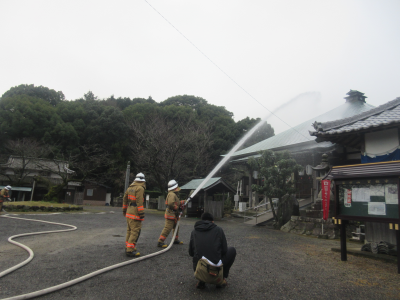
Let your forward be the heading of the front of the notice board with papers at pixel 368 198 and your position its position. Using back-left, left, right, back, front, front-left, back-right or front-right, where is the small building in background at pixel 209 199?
back-right

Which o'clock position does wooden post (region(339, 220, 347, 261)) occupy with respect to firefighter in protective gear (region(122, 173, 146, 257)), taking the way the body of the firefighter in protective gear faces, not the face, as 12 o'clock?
The wooden post is roughly at 2 o'clock from the firefighter in protective gear.

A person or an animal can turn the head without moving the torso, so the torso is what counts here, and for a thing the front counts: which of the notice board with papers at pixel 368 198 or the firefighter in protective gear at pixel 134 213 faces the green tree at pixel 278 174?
the firefighter in protective gear

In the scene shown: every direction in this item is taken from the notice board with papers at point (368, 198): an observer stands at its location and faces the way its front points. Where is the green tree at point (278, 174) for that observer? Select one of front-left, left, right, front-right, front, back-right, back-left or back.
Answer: back-right

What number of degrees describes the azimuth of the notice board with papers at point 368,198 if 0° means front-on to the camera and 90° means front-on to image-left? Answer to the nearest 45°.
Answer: approximately 0°

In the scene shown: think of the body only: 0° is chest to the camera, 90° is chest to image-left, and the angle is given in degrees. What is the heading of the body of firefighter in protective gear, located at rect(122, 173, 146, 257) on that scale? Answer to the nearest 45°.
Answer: approximately 225°

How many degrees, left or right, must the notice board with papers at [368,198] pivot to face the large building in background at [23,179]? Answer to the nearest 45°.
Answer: approximately 90° to its right

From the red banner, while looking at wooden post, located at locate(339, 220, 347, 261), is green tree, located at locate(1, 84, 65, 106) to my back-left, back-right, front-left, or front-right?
back-right

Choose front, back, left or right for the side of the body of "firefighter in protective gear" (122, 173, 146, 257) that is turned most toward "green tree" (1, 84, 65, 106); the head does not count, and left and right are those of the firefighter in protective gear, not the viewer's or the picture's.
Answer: left

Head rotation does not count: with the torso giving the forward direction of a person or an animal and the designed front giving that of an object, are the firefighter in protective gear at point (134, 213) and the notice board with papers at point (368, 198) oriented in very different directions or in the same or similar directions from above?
very different directions

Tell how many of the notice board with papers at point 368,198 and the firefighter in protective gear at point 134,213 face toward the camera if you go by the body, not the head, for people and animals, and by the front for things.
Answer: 1

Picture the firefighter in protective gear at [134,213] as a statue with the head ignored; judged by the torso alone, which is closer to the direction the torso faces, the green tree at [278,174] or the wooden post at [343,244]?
the green tree
